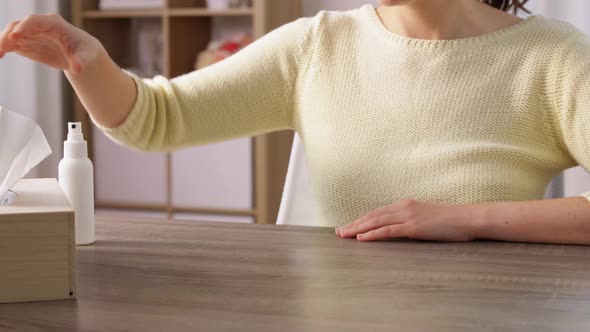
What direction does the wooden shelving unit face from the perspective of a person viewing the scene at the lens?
facing the viewer

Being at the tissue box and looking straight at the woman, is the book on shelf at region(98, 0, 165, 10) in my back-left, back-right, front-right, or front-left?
front-left

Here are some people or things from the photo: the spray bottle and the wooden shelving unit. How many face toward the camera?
2

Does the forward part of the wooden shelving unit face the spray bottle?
yes

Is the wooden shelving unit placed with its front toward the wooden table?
yes

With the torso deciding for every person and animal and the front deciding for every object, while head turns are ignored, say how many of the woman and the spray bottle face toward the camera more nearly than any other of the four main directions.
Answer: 2

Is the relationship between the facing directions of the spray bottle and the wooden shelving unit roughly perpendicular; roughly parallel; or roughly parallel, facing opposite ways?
roughly parallel

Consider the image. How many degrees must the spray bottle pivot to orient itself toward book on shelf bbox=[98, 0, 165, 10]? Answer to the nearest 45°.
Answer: approximately 180°

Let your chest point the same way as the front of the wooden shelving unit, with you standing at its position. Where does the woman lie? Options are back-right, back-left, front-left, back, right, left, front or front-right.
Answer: front

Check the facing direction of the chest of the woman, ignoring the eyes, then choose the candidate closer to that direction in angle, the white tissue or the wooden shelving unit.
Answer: the white tissue

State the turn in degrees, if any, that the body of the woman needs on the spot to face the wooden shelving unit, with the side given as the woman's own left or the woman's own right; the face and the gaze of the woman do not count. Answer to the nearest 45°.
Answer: approximately 180°

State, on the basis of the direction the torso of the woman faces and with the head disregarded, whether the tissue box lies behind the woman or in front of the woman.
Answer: in front

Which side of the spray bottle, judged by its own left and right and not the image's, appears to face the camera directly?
front

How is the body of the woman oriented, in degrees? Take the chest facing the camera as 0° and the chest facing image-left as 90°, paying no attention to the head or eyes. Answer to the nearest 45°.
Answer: approximately 0°
